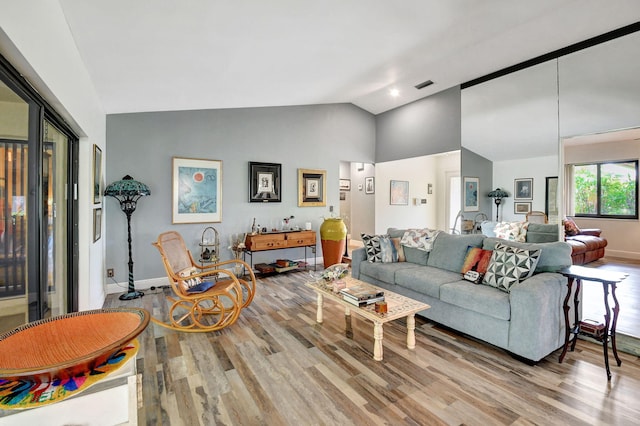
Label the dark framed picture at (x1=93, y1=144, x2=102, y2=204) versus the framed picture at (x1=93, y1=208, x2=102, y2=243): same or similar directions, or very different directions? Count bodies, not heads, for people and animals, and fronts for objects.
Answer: same or similar directions

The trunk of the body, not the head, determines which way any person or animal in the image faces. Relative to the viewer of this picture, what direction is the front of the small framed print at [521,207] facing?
facing the viewer

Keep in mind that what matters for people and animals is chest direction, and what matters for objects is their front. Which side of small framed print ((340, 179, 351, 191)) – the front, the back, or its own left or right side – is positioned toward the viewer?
front

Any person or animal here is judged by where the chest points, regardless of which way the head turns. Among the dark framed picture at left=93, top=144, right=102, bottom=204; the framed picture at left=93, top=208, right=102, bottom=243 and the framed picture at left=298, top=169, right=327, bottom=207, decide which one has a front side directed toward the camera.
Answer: the framed picture at left=298, top=169, right=327, bottom=207

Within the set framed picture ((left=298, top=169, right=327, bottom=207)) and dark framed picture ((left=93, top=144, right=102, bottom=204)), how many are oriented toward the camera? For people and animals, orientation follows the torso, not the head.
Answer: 1

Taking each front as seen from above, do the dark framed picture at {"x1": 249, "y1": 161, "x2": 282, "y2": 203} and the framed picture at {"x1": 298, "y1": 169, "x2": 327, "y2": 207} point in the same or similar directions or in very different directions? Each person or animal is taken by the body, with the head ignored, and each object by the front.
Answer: same or similar directions

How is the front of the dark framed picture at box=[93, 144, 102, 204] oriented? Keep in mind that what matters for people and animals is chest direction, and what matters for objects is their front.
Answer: to the viewer's right

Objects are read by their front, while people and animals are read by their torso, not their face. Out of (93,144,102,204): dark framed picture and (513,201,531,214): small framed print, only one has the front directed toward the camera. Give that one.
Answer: the small framed print

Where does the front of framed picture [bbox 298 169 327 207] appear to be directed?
toward the camera

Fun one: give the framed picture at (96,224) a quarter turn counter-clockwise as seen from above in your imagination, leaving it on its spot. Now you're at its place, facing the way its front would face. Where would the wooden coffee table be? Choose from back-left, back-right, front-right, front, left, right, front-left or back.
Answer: back-right

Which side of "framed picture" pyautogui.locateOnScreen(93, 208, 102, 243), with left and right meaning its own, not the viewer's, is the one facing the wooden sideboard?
front

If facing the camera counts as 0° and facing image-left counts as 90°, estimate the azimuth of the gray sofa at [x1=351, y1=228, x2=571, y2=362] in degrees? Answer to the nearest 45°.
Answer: approximately 45°

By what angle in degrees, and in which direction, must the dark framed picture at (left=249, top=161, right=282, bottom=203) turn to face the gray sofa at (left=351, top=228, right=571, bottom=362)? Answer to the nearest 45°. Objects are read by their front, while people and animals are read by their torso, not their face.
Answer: approximately 45° to its left

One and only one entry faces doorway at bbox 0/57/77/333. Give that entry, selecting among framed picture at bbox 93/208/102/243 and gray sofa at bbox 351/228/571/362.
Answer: the gray sofa

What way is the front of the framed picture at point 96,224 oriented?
to the viewer's right

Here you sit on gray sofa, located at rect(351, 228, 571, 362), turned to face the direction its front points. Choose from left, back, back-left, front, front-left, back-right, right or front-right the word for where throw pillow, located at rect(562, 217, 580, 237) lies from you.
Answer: back
